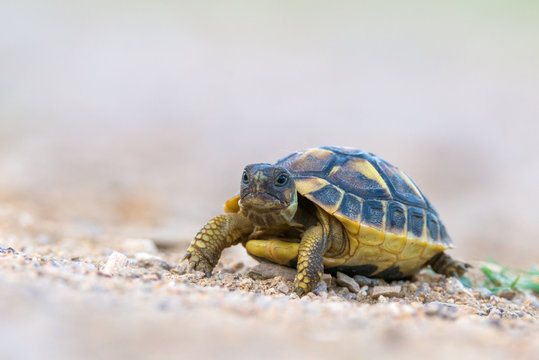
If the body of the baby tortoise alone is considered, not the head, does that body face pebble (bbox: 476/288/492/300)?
no

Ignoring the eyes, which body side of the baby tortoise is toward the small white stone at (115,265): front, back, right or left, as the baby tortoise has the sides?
front

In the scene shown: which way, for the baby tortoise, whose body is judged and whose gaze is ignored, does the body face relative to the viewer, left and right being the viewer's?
facing the viewer and to the left of the viewer

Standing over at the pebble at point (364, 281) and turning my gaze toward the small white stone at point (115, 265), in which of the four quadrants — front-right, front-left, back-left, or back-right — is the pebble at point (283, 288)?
front-left
